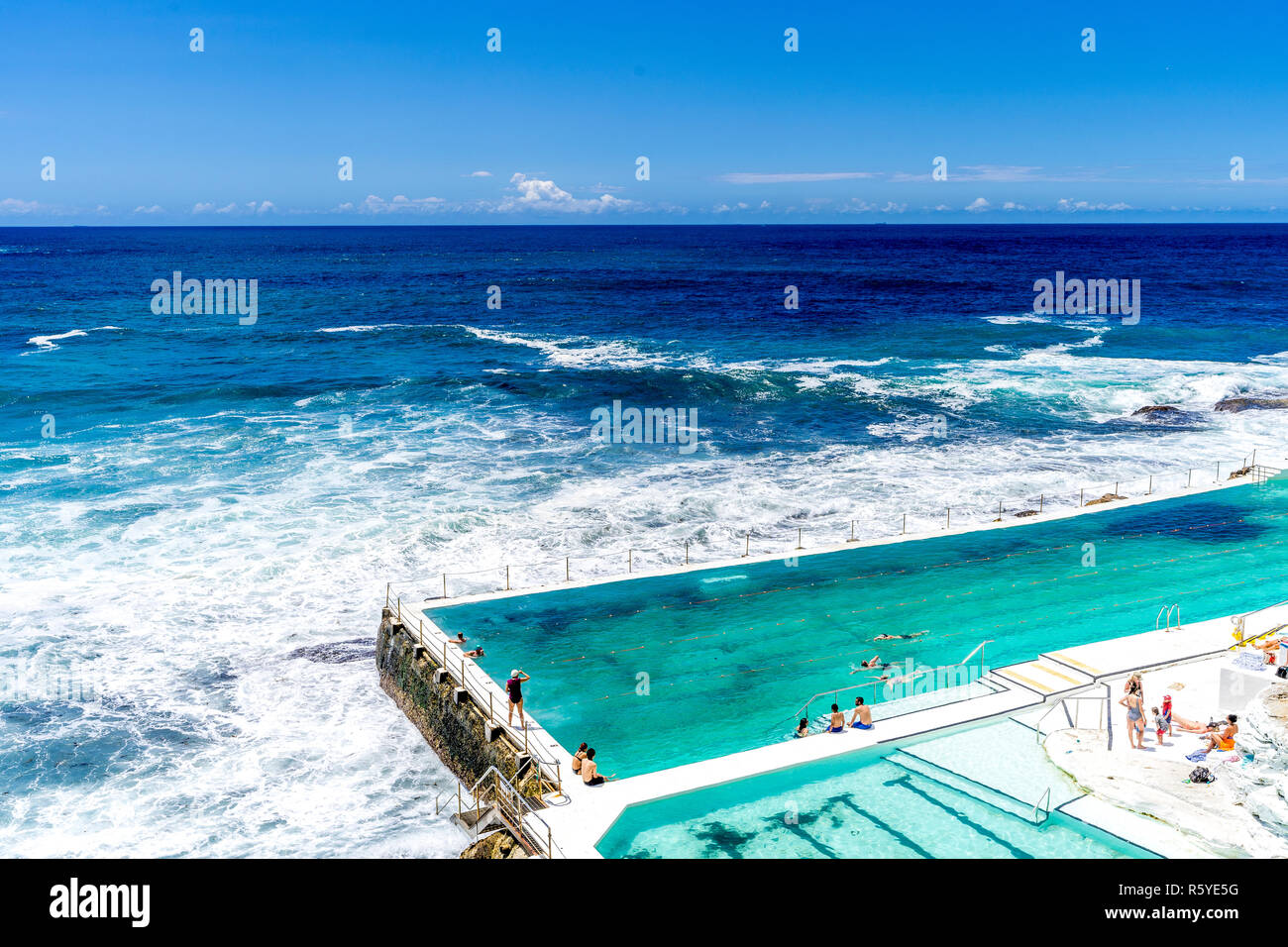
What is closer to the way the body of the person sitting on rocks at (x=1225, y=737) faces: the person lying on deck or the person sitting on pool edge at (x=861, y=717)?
the person sitting on pool edge

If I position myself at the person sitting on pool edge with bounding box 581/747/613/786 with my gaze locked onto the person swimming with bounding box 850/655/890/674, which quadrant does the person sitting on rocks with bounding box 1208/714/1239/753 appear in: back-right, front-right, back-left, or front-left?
front-right

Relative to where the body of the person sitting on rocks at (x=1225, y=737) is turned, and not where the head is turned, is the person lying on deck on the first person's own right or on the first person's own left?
on the first person's own right

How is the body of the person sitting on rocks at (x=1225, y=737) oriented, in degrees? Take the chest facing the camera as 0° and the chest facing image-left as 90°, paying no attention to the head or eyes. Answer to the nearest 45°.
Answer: approximately 90°

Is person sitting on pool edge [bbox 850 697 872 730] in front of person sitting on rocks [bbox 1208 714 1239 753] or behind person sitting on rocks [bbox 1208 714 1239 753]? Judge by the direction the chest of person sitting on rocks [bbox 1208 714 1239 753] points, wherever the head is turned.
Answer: in front
